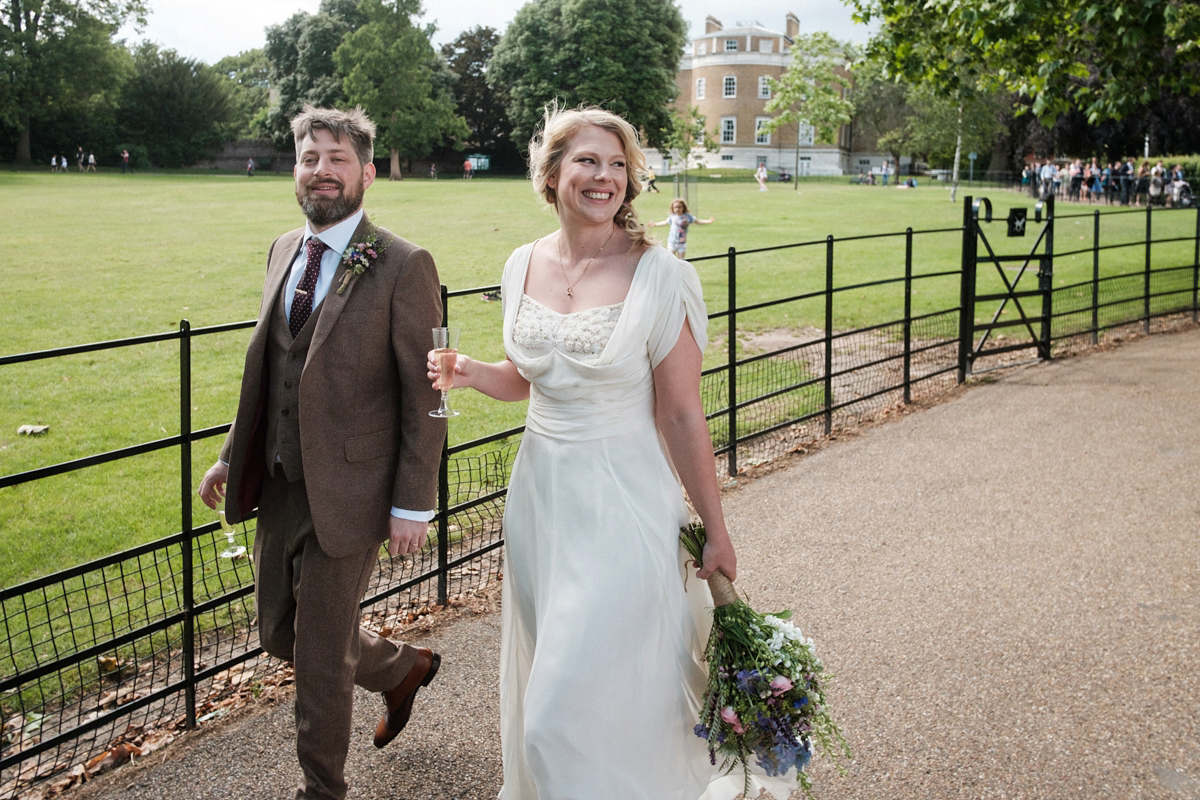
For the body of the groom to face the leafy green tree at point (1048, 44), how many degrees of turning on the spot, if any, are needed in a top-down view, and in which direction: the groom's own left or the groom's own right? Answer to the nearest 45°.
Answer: approximately 180°

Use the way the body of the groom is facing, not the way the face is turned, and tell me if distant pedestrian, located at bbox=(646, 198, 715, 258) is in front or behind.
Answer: behind

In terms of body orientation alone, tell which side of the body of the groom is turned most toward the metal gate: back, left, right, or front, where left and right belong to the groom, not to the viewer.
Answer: back

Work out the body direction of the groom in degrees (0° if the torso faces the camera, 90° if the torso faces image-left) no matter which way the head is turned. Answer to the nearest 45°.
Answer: approximately 45°
